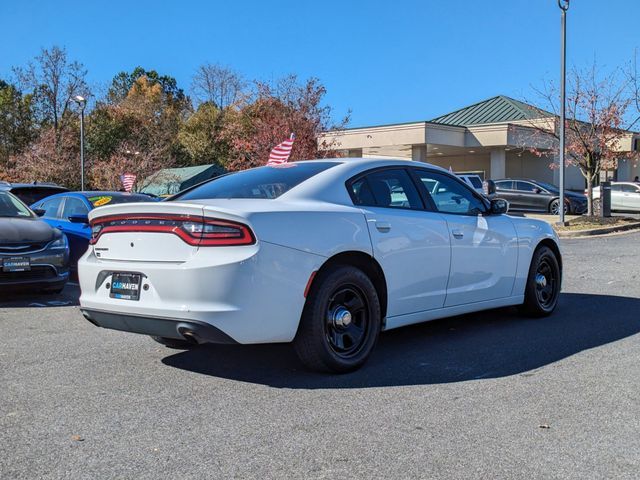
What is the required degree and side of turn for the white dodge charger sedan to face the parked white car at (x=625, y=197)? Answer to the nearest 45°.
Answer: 0° — it already faces it

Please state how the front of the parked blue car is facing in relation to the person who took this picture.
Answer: facing the viewer and to the right of the viewer

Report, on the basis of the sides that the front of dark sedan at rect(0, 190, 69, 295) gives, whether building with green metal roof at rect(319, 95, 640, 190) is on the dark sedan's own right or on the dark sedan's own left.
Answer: on the dark sedan's own left

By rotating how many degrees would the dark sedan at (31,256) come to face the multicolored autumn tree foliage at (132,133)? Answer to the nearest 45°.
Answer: approximately 135° to its left

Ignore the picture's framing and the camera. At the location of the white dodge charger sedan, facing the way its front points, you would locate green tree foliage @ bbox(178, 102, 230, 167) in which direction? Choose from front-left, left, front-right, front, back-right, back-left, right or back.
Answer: front-left

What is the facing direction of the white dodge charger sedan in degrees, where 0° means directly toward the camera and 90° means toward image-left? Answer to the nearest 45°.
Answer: approximately 225°

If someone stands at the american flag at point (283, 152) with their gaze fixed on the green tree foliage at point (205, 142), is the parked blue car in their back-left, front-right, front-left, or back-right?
back-left

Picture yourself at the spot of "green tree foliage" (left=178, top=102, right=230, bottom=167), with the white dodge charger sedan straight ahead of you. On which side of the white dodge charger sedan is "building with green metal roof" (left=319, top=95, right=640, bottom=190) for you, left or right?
left
